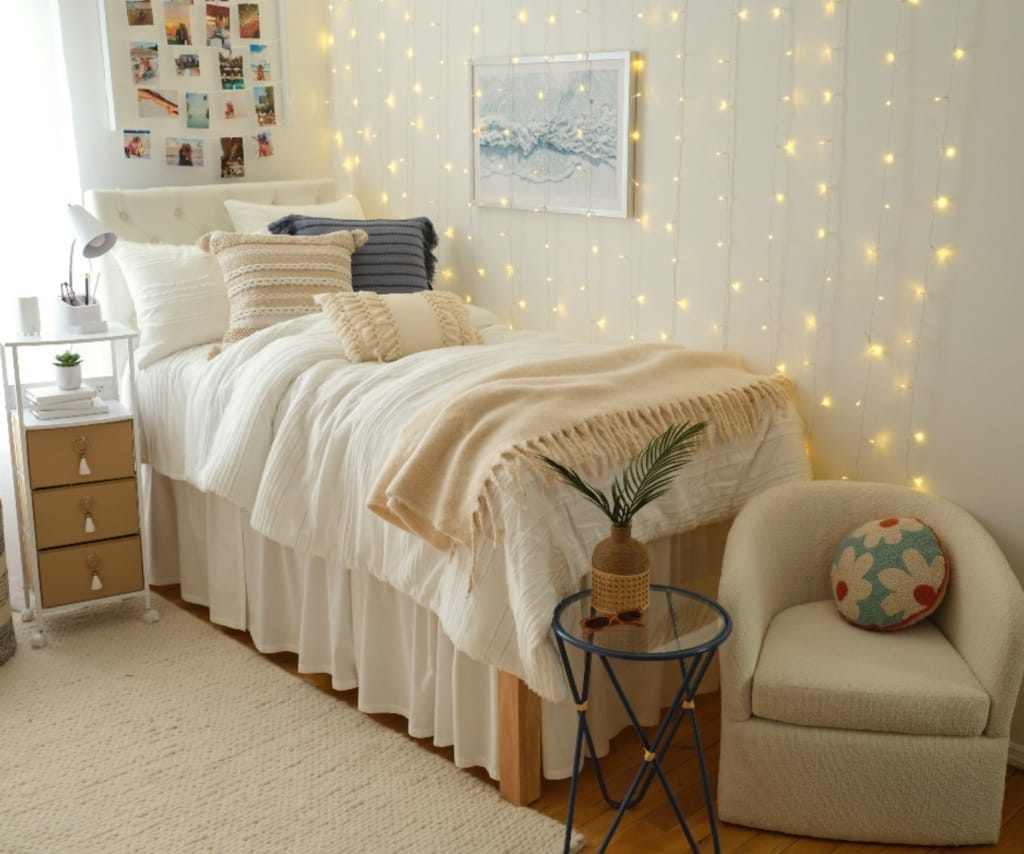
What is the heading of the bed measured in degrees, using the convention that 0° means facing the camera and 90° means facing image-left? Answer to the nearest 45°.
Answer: approximately 315°

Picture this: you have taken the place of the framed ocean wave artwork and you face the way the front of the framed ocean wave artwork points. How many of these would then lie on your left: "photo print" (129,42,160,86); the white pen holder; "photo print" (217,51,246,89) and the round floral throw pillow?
1

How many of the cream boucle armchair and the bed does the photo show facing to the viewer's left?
0

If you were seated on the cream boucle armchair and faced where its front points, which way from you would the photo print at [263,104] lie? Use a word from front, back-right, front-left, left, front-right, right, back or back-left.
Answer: back-right

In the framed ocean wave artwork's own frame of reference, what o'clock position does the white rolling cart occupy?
The white rolling cart is roughly at 1 o'clock from the framed ocean wave artwork.

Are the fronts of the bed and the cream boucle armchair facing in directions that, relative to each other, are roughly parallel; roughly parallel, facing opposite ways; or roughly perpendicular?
roughly perpendicular

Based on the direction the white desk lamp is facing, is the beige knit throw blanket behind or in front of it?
in front

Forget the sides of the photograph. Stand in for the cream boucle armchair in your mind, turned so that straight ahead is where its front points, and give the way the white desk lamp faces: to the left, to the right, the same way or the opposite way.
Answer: to the left

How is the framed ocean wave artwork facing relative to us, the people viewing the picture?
facing the viewer and to the left of the viewer

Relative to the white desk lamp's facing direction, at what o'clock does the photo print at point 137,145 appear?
The photo print is roughly at 8 o'clock from the white desk lamp.

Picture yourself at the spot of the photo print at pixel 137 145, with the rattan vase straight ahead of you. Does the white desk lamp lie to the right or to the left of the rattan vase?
right

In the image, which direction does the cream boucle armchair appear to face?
toward the camera

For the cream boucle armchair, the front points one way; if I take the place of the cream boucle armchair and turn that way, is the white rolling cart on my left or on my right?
on my right

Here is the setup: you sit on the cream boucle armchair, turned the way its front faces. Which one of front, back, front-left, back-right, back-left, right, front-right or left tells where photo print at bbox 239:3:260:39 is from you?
back-right

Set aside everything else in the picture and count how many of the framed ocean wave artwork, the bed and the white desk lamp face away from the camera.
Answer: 0
